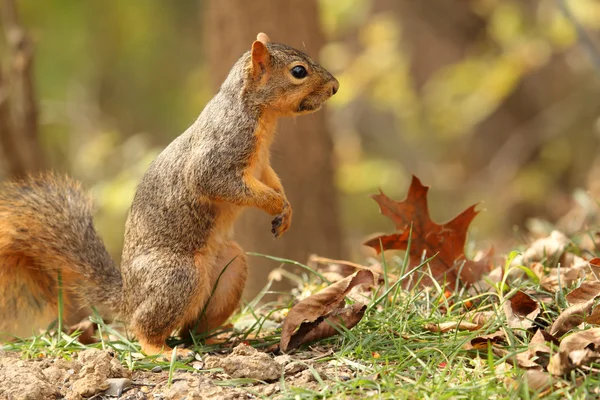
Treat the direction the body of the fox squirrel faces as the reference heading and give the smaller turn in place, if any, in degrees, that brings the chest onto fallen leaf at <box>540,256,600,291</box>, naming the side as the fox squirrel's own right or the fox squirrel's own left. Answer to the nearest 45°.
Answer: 0° — it already faces it

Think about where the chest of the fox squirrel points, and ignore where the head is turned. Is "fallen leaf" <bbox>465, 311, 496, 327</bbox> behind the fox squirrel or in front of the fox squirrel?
in front

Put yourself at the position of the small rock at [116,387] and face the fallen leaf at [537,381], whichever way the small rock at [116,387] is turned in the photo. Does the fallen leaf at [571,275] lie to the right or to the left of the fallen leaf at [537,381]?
left

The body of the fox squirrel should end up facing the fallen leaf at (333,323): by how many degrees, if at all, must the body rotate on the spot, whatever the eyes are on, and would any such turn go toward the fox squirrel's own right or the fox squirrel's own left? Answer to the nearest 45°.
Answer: approximately 45° to the fox squirrel's own right

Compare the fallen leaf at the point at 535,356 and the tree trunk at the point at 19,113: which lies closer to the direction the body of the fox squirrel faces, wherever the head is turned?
the fallen leaf

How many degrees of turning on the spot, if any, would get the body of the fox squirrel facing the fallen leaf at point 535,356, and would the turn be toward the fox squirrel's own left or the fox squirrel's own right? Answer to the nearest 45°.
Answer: approximately 45° to the fox squirrel's own right

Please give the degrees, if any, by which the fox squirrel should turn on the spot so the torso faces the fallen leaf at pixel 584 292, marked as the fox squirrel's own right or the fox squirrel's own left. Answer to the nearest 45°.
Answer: approximately 45° to the fox squirrel's own right

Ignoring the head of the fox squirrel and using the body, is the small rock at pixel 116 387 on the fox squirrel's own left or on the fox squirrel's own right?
on the fox squirrel's own right

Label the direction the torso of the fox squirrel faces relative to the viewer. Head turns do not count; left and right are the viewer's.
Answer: facing to the right of the viewer

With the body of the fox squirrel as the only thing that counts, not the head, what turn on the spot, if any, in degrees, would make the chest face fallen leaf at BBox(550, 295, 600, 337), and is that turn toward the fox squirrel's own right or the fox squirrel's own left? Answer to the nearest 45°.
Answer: approximately 45° to the fox squirrel's own right

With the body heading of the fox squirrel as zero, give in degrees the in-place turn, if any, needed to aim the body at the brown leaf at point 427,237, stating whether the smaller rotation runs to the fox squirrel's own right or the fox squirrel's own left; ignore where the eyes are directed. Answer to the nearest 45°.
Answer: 0° — it already faces it

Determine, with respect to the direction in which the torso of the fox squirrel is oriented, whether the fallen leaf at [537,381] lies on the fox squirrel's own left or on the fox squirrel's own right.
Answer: on the fox squirrel's own right

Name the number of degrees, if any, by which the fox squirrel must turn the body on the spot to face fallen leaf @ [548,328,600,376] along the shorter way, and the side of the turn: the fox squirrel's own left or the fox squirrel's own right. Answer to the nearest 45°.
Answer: approximately 45° to the fox squirrel's own right

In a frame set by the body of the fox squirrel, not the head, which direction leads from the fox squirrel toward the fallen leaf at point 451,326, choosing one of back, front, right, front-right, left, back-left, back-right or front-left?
front-right
